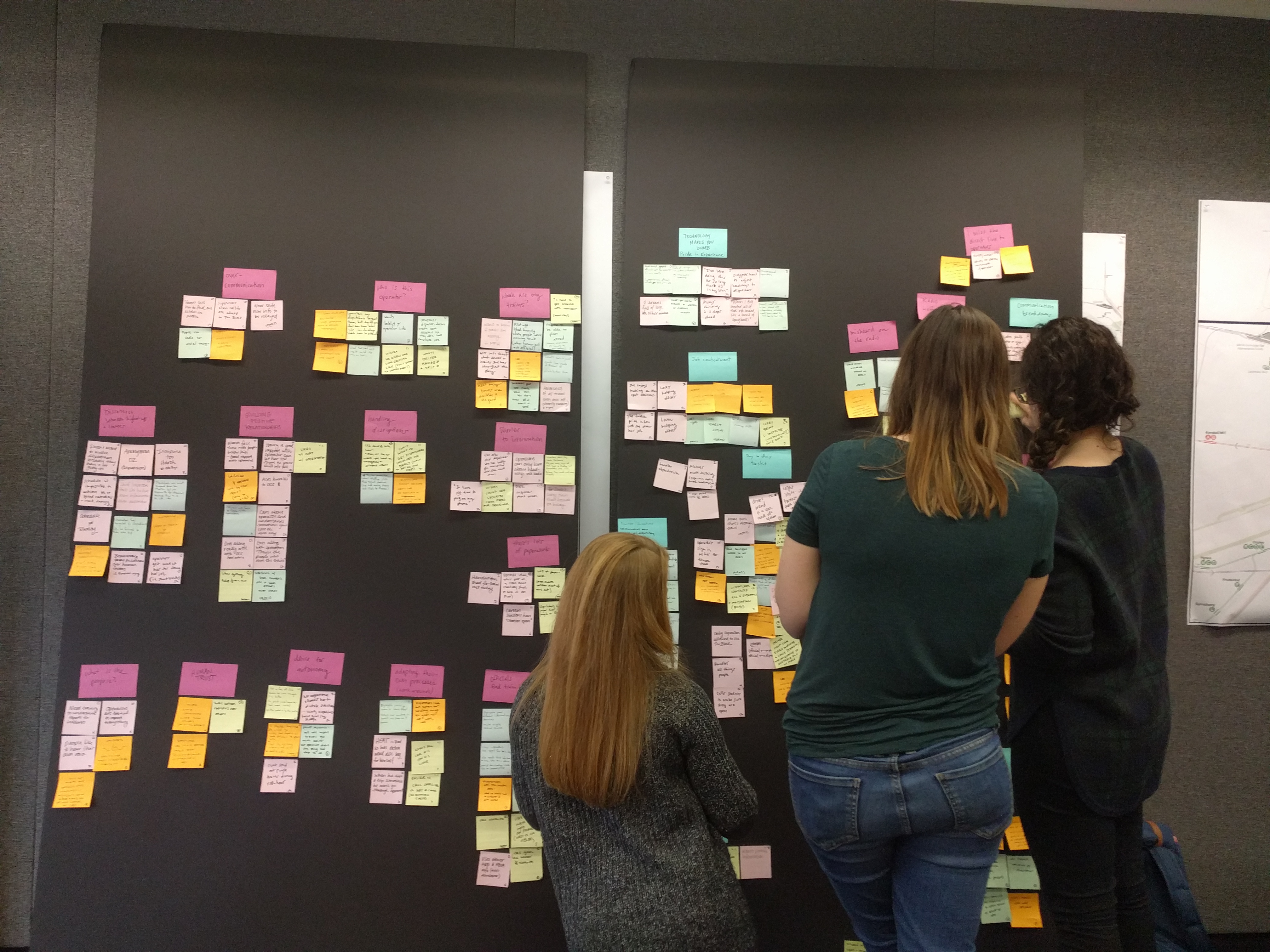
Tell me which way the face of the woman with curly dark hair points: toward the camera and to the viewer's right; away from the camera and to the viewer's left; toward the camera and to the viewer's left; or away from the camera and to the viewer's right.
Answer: away from the camera and to the viewer's left

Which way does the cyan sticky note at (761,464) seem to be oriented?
toward the camera

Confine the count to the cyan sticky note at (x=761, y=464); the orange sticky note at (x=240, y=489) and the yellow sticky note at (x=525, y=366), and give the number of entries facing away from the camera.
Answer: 0

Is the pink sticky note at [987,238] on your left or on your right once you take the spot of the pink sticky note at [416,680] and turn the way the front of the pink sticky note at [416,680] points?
on your left

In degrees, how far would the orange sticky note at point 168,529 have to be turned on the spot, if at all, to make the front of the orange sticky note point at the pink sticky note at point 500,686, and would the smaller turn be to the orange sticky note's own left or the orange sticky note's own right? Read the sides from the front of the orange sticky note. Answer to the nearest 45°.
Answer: approximately 45° to the orange sticky note's own left

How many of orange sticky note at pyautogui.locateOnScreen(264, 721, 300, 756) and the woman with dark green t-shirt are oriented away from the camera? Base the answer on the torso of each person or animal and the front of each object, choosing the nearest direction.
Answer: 1

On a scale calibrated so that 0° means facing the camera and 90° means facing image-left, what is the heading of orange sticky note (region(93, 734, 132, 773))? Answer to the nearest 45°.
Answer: approximately 0°

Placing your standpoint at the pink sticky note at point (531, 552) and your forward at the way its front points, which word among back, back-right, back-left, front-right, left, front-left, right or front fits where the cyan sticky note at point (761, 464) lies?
left

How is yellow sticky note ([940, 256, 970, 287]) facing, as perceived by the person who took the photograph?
facing the viewer

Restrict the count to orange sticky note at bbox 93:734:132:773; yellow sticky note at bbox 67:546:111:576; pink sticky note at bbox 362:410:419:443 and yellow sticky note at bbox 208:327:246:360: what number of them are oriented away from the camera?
0

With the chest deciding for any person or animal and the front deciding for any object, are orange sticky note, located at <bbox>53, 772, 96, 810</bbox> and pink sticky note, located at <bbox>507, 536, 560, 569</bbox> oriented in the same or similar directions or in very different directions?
same or similar directions

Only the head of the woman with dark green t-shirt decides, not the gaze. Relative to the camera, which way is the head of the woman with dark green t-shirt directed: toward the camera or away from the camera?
away from the camera

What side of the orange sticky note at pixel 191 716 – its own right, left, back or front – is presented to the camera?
front

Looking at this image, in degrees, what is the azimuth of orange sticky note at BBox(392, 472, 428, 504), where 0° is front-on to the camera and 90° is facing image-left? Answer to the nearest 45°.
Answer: approximately 0°

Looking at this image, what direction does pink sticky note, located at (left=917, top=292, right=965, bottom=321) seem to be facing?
toward the camera

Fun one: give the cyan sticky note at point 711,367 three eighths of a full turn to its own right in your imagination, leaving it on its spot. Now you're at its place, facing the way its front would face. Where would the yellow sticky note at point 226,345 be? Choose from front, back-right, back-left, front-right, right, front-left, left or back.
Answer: front-left
